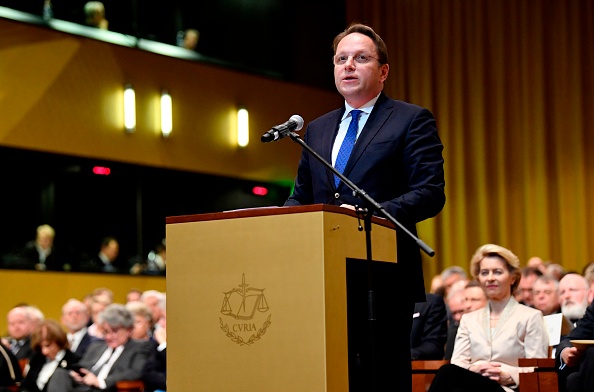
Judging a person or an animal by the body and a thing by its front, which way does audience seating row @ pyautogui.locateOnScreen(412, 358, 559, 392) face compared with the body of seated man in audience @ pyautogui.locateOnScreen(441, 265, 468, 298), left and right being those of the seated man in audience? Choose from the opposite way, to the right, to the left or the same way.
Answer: the same way

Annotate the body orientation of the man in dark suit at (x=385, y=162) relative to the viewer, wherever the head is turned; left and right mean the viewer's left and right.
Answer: facing the viewer and to the left of the viewer

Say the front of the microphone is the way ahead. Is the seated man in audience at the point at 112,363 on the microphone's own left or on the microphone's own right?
on the microphone's own left

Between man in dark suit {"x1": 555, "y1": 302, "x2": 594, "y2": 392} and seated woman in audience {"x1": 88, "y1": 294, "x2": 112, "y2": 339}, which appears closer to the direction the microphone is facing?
the man in dark suit

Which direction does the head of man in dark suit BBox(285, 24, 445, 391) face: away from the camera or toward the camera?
toward the camera

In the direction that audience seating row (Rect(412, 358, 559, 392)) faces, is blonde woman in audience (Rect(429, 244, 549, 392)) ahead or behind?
behind

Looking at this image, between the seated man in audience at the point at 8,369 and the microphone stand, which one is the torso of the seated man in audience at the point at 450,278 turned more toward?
the microphone stand

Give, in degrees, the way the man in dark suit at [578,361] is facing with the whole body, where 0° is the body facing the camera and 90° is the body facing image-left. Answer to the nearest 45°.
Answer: approximately 45°

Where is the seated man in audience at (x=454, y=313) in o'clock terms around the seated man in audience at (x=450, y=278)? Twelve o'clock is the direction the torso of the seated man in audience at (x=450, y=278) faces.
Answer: the seated man in audience at (x=454, y=313) is roughly at 12 o'clock from the seated man in audience at (x=450, y=278).

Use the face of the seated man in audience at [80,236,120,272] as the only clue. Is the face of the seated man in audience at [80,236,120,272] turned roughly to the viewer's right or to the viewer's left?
to the viewer's right

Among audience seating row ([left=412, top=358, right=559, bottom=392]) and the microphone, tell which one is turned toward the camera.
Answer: the audience seating row
